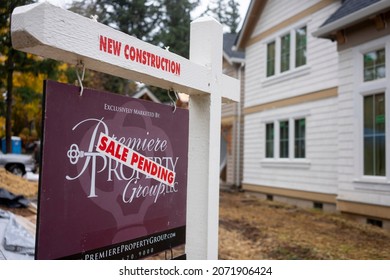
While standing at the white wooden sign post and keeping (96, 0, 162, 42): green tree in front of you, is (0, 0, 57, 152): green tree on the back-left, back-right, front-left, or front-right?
front-left

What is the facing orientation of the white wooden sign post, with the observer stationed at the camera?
facing the viewer and to the right of the viewer

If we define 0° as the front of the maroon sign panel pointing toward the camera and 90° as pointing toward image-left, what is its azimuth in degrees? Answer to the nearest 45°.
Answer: approximately 315°

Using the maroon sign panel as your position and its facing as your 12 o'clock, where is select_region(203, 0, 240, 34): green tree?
The green tree is roughly at 8 o'clock from the maroon sign panel.

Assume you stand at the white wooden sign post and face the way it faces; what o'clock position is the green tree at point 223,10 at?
The green tree is roughly at 8 o'clock from the white wooden sign post.

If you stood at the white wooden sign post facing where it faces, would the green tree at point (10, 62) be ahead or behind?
behind
